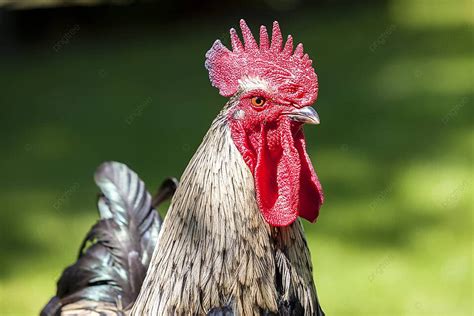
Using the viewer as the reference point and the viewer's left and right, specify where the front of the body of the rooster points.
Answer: facing the viewer and to the right of the viewer
